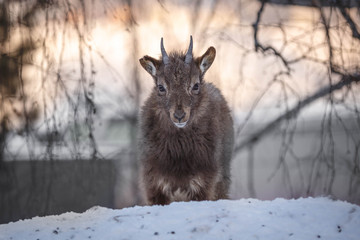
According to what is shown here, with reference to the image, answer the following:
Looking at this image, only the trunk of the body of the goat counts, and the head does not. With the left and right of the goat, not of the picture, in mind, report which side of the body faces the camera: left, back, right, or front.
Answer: front
